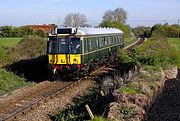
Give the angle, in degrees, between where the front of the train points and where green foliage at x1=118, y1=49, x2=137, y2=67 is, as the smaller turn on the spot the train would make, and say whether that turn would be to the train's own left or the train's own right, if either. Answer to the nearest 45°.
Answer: approximately 90° to the train's own left

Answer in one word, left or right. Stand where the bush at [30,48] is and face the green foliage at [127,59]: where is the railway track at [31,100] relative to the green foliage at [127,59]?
right

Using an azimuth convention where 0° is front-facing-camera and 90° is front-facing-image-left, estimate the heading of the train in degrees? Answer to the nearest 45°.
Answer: approximately 45°

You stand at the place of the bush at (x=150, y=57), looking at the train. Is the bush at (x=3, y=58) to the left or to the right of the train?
right

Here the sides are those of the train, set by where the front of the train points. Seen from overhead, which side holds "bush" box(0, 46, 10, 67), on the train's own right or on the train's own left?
on the train's own right

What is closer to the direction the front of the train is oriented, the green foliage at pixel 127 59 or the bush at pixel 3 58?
the bush
